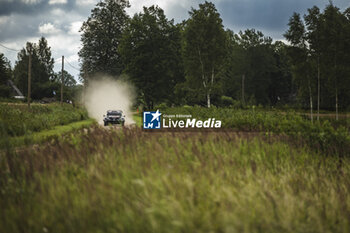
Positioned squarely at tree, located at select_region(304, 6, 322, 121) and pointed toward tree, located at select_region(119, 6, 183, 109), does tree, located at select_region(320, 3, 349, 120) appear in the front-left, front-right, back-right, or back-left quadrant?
back-right

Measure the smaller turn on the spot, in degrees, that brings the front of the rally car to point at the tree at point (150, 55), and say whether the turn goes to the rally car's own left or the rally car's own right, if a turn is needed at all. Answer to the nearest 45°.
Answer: approximately 180°

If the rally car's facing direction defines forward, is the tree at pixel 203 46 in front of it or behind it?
behind

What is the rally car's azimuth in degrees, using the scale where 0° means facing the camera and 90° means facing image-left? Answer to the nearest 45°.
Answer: approximately 0°

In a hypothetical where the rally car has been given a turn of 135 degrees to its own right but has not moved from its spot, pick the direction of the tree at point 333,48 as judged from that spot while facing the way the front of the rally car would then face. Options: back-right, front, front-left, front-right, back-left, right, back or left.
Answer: back-right

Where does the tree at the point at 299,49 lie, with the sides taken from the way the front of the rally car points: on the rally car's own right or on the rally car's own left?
on the rally car's own left

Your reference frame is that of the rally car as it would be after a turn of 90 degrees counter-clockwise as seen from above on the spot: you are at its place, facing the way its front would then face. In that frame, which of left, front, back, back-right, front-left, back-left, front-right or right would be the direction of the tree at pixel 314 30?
front
